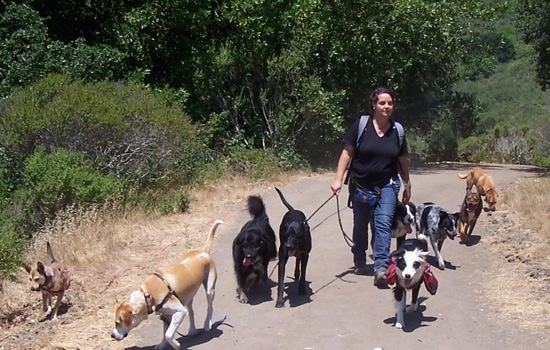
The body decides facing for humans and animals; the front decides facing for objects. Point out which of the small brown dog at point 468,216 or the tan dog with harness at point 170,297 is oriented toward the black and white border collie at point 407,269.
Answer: the small brown dog

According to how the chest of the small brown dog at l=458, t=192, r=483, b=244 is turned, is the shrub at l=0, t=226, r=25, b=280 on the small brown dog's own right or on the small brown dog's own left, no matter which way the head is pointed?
on the small brown dog's own right

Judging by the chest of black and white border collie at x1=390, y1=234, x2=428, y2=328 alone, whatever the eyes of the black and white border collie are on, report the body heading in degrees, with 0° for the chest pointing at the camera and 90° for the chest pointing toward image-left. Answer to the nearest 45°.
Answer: approximately 0°

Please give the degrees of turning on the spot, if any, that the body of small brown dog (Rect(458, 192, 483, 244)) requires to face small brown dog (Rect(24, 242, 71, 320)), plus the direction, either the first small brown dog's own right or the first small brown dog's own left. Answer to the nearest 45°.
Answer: approximately 45° to the first small brown dog's own right

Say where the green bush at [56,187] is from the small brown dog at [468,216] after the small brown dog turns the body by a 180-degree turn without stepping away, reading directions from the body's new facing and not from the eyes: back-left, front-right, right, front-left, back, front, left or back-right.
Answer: left

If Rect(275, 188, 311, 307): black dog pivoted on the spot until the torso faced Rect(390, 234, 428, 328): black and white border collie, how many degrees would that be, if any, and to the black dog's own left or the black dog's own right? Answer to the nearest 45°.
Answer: approximately 45° to the black dog's own left

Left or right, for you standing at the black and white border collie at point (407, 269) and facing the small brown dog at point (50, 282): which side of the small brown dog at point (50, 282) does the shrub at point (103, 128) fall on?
right

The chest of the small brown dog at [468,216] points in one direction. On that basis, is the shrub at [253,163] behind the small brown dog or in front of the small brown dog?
behind

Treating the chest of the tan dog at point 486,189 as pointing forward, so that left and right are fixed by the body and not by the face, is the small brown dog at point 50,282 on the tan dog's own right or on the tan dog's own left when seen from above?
on the tan dog's own right

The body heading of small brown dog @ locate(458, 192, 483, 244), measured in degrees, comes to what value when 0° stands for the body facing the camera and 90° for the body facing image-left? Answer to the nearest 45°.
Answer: approximately 0°

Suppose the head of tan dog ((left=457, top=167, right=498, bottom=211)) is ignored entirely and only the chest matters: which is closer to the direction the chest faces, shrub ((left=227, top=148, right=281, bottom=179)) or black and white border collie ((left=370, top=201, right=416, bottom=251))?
the black and white border collie
